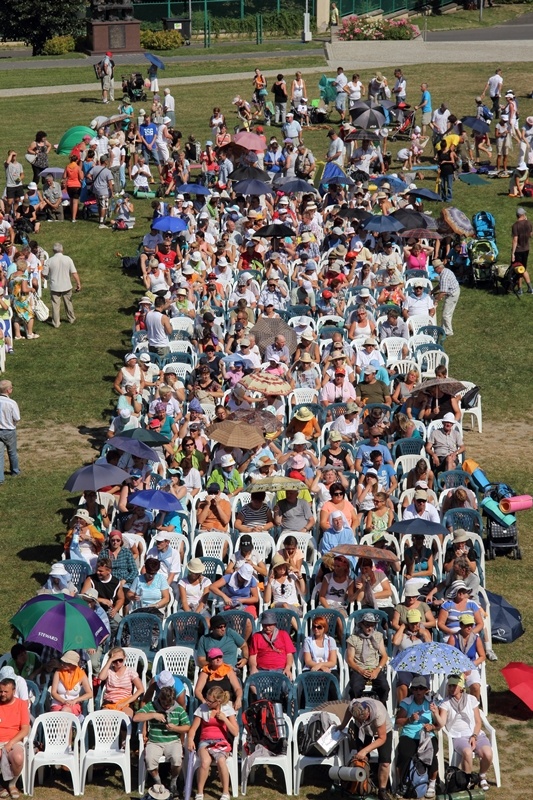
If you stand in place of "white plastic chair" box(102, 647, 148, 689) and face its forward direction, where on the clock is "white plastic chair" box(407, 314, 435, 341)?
"white plastic chair" box(407, 314, 435, 341) is roughly at 7 o'clock from "white plastic chair" box(102, 647, 148, 689).

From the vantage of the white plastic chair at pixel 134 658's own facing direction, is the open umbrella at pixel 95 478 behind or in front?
behind

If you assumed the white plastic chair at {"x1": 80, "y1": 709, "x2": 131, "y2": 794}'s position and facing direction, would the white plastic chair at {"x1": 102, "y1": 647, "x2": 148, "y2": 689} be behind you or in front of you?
behind

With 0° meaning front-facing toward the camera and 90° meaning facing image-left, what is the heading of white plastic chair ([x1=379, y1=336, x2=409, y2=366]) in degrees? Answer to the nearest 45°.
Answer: approximately 0°

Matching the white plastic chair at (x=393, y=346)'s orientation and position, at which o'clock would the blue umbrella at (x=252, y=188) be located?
The blue umbrella is roughly at 5 o'clock from the white plastic chair.

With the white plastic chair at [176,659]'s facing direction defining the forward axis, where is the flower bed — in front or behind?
behind

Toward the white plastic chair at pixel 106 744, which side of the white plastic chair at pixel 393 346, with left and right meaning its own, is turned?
front

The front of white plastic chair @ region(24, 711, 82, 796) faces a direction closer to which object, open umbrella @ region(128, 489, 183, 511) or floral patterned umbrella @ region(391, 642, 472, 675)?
the floral patterned umbrella

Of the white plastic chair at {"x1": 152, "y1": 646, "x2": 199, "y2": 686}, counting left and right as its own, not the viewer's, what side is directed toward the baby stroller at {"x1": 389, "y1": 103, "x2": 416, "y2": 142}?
back

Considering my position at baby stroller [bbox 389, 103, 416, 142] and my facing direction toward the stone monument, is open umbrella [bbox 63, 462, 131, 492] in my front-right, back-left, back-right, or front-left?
back-left

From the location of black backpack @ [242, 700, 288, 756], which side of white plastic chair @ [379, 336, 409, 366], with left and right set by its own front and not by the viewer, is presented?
front

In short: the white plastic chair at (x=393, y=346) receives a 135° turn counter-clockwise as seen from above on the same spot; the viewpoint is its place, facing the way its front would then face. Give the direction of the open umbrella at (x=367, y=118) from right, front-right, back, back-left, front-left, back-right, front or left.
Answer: front-left

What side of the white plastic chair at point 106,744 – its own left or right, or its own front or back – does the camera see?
front

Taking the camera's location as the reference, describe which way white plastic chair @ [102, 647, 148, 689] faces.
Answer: facing the viewer

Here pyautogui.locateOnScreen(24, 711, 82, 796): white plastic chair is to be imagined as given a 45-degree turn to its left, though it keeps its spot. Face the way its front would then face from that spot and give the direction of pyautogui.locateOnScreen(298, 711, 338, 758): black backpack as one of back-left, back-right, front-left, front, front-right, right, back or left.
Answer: front-left
